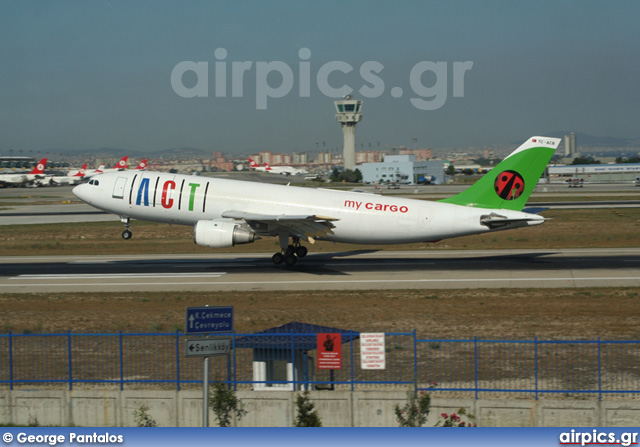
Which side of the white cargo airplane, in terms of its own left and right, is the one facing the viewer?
left

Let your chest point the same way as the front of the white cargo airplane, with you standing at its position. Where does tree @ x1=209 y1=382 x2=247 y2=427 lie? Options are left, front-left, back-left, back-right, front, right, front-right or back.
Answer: left

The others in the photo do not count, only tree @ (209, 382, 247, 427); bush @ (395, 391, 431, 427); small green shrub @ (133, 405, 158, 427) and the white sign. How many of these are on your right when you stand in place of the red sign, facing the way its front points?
2

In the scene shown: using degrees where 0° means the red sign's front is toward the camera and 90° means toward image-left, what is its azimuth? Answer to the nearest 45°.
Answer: approximately 0°

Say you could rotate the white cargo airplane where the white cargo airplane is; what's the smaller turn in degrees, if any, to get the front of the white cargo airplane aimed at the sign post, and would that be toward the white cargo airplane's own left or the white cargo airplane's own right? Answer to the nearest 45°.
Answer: approximately 90° to the white cargo airplane's own left

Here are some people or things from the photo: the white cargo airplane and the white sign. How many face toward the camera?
1

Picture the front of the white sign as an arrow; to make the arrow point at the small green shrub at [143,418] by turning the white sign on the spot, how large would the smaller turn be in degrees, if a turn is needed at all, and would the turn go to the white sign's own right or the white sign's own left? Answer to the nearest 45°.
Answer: approximately 90° to the white sign's own right

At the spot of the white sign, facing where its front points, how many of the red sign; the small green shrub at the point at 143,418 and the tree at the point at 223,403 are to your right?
3

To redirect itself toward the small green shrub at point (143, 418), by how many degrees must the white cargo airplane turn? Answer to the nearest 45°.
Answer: approximately 90° to its left

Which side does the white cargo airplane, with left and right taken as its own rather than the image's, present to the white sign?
left

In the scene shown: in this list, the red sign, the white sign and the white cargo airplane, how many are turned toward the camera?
2

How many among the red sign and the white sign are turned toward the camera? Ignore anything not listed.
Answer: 2

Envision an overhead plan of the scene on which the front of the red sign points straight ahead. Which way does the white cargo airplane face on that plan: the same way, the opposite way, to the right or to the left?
to the right
